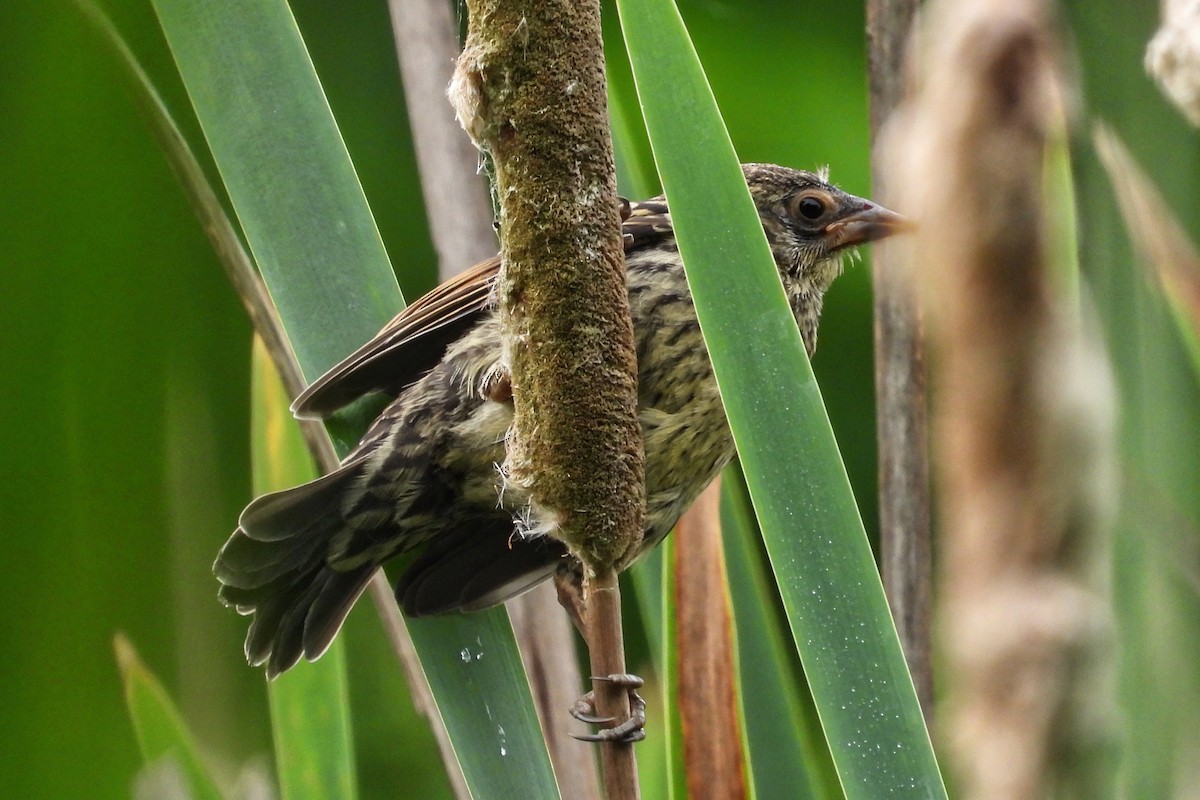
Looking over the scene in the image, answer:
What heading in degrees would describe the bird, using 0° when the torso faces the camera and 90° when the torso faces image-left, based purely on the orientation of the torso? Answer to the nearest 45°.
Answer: approximately 270°

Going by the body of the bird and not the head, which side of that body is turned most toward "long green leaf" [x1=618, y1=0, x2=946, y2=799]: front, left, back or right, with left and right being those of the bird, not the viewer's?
front
